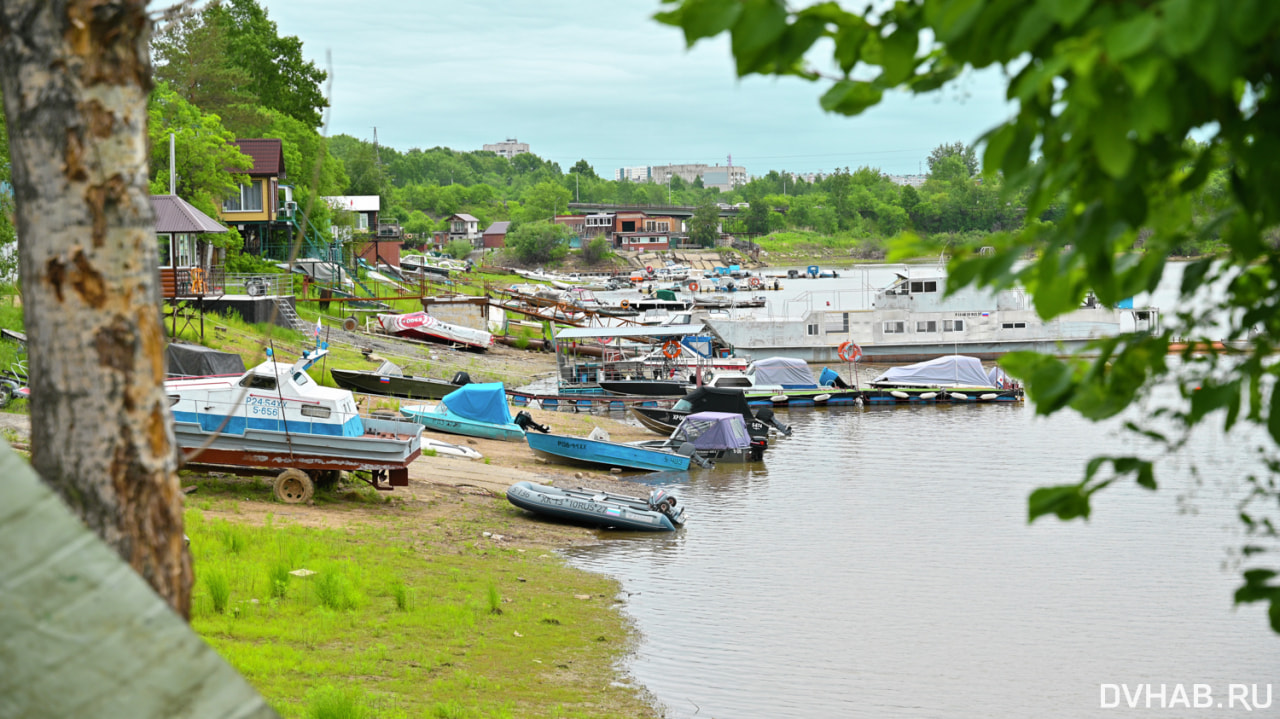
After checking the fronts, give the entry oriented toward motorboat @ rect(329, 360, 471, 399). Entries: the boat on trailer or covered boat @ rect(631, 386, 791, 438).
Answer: the covered boat

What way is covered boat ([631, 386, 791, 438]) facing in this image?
to the viewer's left

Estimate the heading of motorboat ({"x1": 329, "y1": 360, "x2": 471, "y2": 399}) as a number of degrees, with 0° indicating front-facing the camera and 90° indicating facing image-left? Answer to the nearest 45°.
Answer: approximately 90°

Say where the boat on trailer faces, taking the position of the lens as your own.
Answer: facing to the left of the viewer

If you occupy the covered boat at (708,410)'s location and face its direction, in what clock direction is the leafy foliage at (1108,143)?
The leafy foliage is roughly at 9 o'clock from the covered boat.

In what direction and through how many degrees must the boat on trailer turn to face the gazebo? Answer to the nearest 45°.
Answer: approximately 90° to its right

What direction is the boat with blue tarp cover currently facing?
to the viewer's left

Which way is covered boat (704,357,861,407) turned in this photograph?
to the viewer's left

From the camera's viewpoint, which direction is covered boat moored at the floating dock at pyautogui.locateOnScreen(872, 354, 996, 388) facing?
to the viewer's left

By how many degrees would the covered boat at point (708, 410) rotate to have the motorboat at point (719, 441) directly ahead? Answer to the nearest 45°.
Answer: approximately 90° to its left
